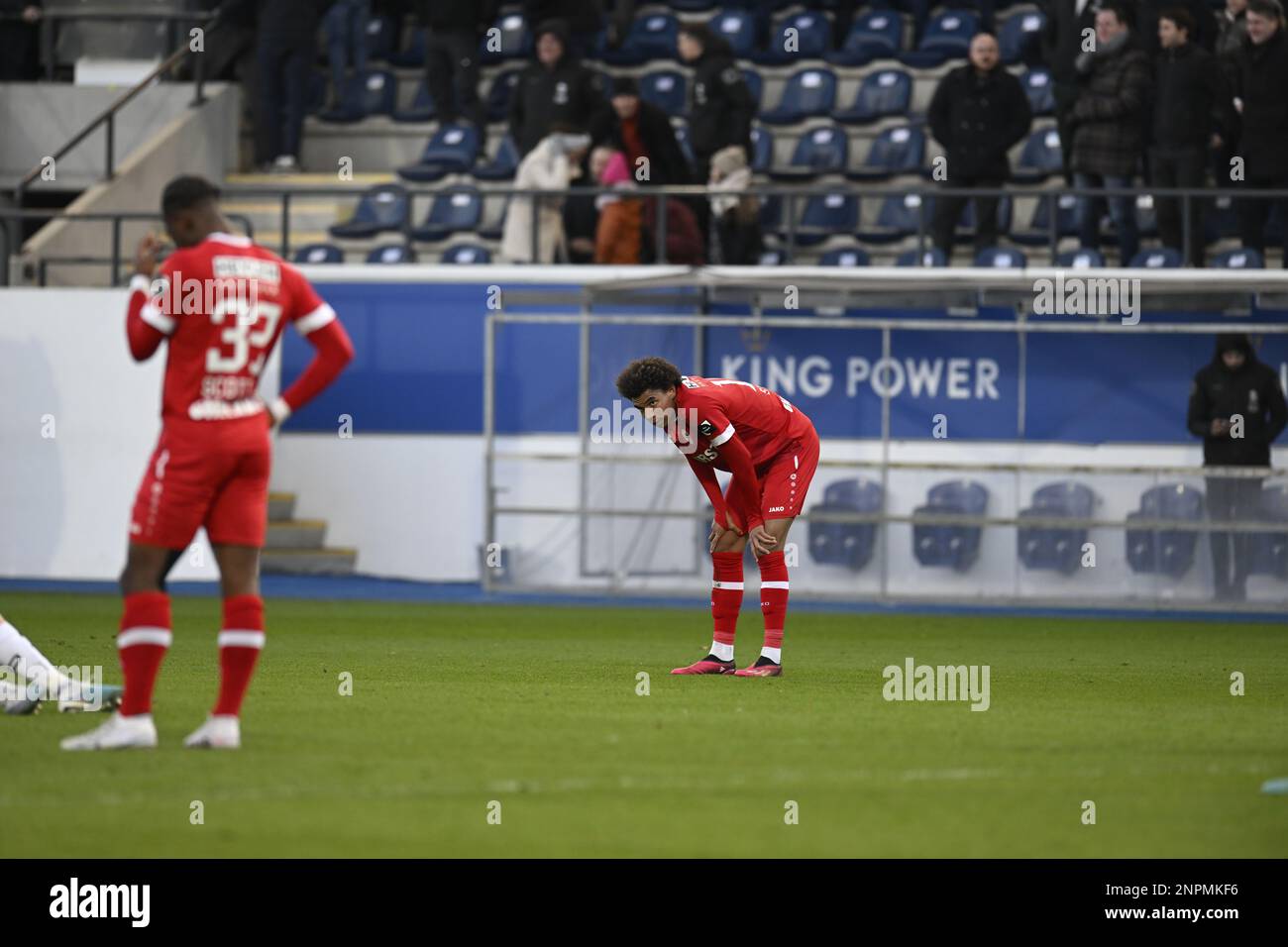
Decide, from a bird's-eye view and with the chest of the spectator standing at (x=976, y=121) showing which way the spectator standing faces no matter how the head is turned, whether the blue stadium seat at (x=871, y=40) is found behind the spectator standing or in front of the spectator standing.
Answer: behind

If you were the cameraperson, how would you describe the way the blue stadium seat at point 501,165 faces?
facing the viewer and to the left of the viewer

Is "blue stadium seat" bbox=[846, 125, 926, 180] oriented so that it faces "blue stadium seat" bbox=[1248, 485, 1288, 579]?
no

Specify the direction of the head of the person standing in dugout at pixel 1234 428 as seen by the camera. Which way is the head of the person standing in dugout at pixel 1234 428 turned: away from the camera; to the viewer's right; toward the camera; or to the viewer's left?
toward the camera

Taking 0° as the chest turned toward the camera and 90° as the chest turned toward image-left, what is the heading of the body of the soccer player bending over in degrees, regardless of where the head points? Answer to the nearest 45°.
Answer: approximately 45°

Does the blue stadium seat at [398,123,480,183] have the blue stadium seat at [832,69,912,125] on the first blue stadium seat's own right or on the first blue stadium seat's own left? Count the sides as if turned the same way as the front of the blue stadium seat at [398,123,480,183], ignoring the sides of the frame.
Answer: on the first blue stadium seat's own left

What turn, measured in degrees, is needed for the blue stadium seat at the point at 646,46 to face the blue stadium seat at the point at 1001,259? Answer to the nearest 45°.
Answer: approximately 90° to its left

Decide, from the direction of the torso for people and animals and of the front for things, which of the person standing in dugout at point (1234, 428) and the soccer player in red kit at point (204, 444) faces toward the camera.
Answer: the person standing in dugout

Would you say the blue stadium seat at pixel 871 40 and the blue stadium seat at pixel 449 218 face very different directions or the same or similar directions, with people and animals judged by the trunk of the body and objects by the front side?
same or similar directions

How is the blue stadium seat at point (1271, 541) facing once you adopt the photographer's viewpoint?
facing the viewer

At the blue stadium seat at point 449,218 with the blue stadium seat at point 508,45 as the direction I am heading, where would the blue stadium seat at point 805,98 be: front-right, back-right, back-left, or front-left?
front-right

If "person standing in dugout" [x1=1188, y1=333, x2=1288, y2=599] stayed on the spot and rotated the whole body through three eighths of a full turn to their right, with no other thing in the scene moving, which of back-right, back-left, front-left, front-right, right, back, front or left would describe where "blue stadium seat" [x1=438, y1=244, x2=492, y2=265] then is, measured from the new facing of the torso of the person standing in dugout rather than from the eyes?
front-left

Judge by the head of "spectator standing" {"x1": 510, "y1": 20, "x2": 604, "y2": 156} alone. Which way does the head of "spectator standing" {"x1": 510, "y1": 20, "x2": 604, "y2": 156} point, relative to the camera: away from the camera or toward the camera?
toward the camera

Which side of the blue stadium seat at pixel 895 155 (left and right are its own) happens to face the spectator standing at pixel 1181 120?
left

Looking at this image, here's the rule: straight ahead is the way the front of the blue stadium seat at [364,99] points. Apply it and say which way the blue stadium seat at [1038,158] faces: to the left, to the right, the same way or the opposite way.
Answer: the same way

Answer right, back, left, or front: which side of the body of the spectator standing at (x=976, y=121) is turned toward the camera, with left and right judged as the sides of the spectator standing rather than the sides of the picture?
front
